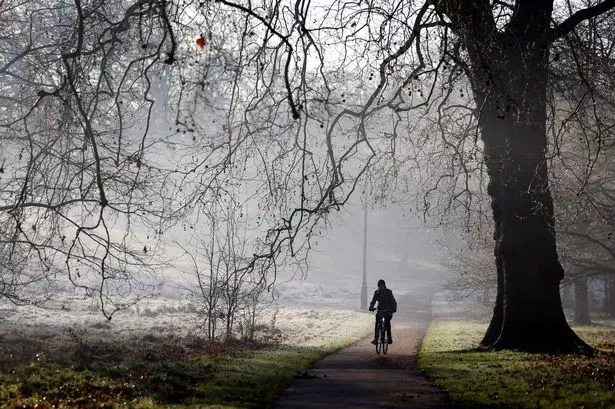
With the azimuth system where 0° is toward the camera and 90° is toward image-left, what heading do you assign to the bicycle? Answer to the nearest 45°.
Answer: approximately 180°
